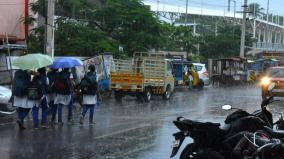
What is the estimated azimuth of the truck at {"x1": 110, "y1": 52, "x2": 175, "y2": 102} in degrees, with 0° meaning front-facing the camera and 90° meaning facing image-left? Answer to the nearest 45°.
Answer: approximately 225°

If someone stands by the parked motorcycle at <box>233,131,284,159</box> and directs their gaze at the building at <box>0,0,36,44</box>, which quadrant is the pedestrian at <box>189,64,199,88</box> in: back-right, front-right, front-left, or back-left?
front-right

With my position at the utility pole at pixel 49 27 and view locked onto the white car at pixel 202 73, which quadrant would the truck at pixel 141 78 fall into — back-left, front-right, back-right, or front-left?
front-right

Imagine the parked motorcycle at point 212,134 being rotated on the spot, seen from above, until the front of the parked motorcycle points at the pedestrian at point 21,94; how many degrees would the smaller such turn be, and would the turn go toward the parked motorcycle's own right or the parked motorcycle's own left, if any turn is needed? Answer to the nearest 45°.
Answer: approximately 90° to the parked motorcycle's own left

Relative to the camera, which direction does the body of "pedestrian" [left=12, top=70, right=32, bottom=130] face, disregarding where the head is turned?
away from the camera

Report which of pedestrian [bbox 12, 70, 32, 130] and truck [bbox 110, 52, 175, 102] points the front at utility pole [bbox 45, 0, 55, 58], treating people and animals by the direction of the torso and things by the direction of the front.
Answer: the pedestrian

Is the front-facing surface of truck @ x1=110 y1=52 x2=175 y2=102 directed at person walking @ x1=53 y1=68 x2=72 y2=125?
no

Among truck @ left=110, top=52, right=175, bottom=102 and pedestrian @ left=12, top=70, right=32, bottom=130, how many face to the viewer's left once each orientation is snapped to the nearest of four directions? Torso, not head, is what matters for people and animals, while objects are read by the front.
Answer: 0

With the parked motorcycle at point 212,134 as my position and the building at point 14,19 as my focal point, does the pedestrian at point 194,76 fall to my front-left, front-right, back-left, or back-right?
front-right

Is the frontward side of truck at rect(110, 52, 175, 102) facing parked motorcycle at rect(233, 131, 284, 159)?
no

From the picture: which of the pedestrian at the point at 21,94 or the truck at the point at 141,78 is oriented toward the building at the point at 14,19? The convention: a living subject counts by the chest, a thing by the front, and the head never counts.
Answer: the pedestrian

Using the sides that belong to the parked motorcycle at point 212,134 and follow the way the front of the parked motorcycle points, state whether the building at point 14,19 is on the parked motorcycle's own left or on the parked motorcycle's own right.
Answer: on the parked motorcycle's own left
